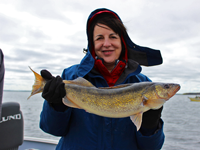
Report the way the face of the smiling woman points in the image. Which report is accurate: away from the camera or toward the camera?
toward the camera

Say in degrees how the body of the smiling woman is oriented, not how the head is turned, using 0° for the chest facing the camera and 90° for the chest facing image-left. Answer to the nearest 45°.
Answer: approximately 0°
